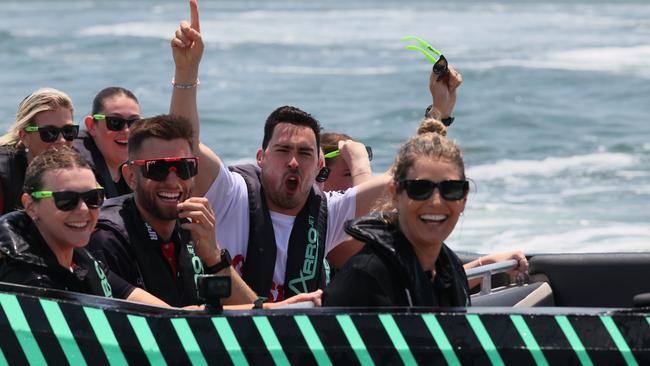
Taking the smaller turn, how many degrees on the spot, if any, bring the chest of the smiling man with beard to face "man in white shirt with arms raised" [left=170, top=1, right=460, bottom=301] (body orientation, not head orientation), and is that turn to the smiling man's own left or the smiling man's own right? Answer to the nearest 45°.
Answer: approximately 90° to the smiling man's own left

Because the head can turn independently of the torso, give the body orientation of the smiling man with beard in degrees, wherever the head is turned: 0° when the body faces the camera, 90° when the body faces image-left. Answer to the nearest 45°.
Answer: approximately 315°

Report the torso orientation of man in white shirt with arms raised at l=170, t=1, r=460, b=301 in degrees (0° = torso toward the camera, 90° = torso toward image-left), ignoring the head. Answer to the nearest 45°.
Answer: approximately 0°

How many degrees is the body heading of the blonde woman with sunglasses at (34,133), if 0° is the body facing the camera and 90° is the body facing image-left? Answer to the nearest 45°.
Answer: approximately 315°
